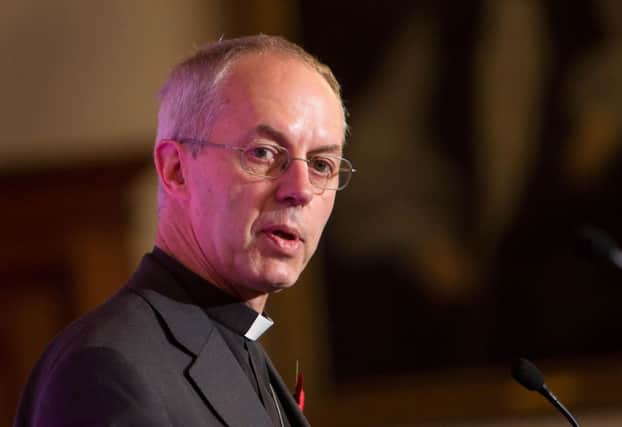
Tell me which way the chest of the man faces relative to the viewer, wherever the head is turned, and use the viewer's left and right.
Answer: facing the viewer and to the right of the viewer

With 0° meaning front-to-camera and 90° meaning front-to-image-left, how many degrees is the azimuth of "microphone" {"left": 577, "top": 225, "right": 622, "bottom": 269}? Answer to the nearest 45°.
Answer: approximately 90°

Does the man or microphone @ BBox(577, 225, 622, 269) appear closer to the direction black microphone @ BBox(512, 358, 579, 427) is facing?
the man

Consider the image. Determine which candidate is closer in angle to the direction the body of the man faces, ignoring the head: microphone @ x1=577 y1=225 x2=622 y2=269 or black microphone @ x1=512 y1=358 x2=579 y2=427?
the black microphone

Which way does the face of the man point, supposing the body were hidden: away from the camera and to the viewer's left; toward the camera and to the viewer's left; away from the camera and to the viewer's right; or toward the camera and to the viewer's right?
toward the camera and to the viewer's right

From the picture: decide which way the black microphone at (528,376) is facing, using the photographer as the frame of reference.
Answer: facing to the left of the viewer

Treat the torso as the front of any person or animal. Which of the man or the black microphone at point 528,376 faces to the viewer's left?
the black microphone

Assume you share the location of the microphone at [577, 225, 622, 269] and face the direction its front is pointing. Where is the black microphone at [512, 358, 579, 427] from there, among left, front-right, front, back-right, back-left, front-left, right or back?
left

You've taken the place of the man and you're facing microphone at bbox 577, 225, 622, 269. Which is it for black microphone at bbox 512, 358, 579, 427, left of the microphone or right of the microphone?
right

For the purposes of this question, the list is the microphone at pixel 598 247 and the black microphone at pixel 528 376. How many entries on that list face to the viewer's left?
2

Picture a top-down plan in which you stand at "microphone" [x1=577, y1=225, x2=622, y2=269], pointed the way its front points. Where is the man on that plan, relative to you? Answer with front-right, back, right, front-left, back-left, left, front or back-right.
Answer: front-left

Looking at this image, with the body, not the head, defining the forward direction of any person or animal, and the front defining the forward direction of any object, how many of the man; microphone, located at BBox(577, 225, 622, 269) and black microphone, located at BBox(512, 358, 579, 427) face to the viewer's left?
2

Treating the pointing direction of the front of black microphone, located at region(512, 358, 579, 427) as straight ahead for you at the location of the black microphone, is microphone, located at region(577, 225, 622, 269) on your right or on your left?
on your right

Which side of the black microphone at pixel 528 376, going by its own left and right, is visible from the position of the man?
front

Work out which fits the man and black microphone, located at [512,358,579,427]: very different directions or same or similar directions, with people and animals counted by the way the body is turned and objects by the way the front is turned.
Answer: very different directions

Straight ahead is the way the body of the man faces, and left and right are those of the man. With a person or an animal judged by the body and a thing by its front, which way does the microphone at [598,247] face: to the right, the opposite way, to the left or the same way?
the opposite way
